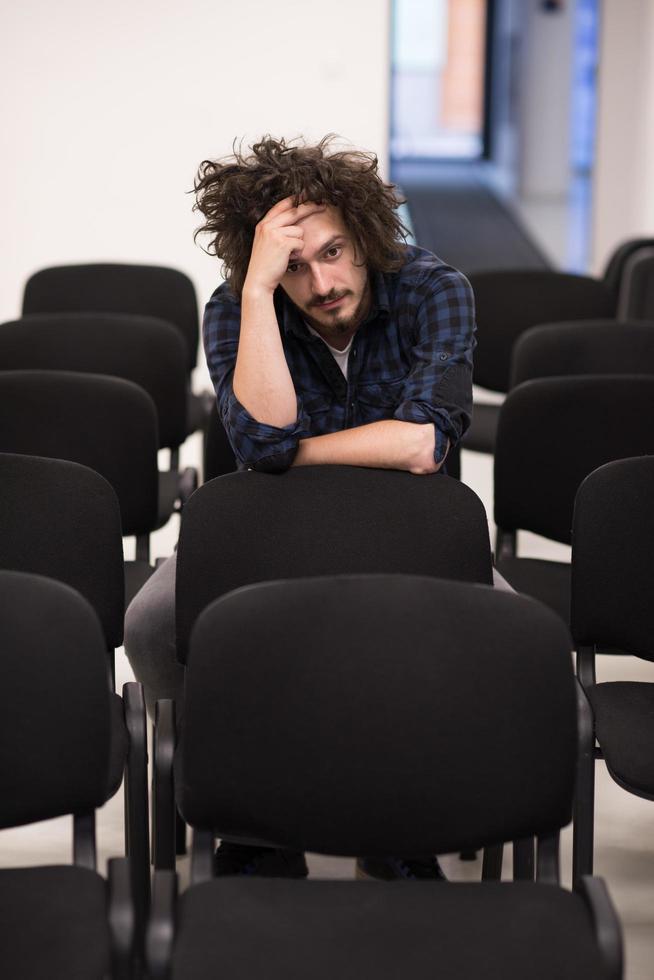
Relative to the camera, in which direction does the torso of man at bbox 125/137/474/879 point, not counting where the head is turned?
toward the camera
